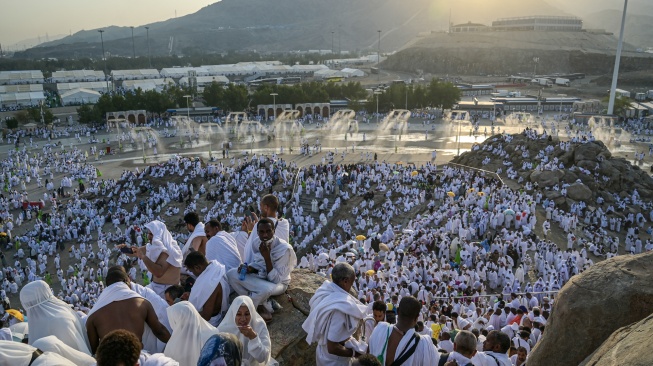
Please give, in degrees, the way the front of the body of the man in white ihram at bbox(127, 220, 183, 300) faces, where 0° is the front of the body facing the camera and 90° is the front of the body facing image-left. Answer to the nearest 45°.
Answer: approximately 90°

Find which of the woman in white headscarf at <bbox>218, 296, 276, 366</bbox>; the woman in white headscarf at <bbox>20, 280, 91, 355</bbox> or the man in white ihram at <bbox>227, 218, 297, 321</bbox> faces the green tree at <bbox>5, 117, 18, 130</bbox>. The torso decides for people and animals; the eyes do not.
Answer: the woman in white headscarf at <bbox>20, 280, 91, 355</bbox>

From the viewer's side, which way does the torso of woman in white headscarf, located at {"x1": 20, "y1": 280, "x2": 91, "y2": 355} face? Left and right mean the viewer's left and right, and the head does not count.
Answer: facing away from the viewer

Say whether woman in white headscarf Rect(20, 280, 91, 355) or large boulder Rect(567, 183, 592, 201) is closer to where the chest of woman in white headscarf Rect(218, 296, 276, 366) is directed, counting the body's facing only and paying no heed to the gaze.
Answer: the woman in white headscarf

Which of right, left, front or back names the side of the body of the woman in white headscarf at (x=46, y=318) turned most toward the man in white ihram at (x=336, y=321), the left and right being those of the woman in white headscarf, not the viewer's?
right

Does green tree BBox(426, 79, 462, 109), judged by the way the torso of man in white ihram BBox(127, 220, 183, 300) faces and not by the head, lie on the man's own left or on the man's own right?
on the man's own right

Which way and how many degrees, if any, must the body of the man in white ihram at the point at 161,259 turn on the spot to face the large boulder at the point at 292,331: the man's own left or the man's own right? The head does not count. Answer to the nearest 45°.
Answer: approximately 135° to the man's own left
